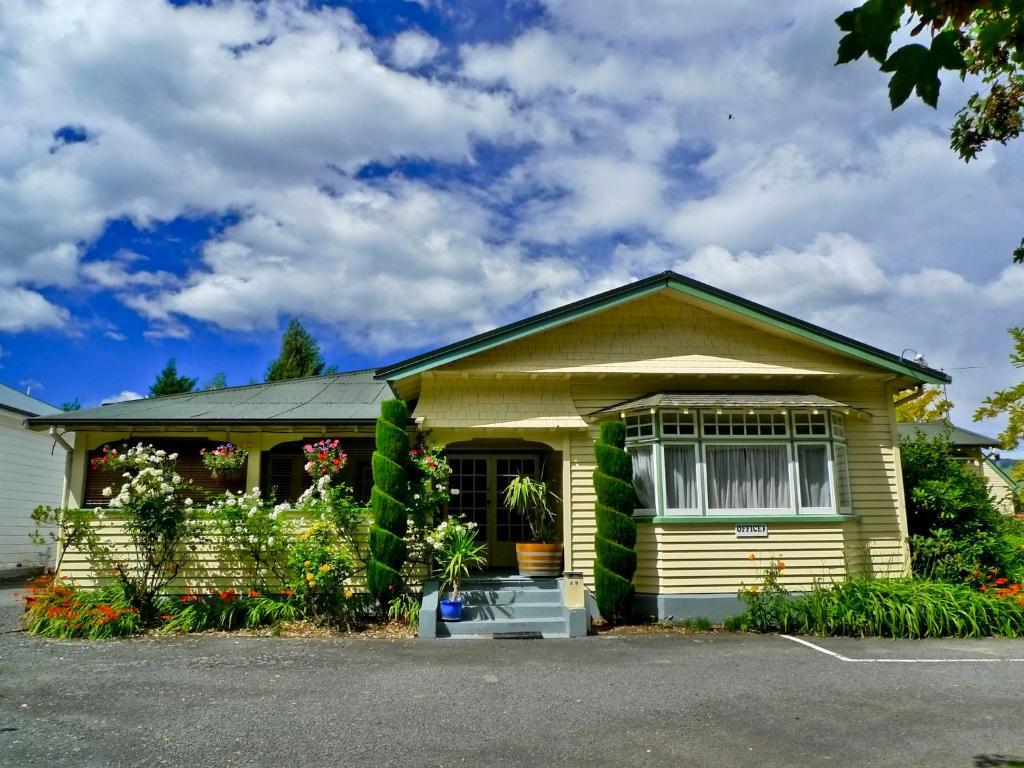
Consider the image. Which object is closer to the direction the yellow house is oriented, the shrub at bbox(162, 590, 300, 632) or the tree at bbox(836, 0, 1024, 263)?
the tree

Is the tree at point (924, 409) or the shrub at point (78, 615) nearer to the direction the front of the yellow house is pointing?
the shrub

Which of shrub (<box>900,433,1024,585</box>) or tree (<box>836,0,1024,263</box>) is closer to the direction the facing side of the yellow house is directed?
the tree

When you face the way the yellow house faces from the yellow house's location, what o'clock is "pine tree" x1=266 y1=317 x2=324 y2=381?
The pine tree is roughly at 5 o'clock from the yellow house.

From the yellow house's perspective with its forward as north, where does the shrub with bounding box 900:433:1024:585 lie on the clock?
The shrub is roughly at 9 o'clock from the yellow house.

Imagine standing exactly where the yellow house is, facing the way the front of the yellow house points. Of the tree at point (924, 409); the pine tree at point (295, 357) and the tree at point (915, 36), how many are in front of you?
1

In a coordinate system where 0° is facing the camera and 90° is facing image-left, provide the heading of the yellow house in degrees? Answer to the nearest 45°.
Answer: approximately 0°
